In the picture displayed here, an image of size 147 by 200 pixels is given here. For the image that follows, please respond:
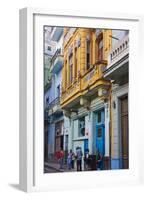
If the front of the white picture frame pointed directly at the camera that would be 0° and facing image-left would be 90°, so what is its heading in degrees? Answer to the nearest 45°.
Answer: approximately 315°
